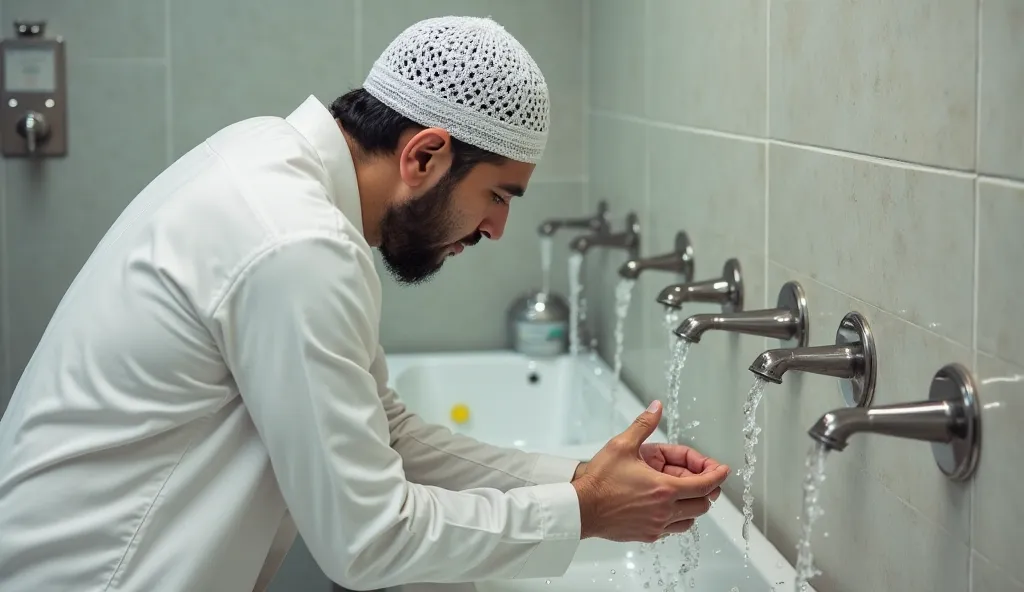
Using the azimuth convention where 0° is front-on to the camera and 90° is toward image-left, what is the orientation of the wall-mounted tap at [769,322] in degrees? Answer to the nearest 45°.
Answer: approximately 90°

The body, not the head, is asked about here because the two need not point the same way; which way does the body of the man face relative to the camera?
to the viewer's right

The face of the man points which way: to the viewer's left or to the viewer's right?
to the viewer's right

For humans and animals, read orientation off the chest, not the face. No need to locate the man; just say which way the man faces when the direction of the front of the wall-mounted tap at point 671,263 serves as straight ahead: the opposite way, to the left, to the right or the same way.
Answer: the opposite way

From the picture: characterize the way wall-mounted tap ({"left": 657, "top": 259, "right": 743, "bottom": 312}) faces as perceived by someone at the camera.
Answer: facing to the left of the viewer
